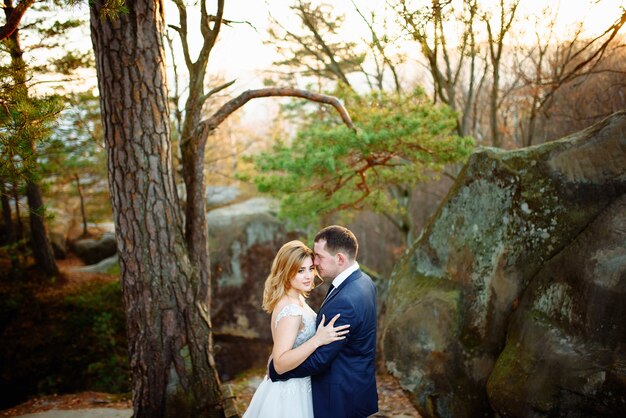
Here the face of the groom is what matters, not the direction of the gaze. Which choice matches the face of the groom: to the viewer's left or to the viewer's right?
to the viewer's left

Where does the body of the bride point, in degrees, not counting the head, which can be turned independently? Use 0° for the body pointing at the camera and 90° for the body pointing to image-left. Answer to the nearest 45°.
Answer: approximately 270°

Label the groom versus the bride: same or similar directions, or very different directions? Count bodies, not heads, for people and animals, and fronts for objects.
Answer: very different directions

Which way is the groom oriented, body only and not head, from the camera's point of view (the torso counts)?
to the viewer's left

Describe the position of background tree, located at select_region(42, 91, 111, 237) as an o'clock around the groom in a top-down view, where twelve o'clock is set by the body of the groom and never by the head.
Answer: The background tree is roughly at 2 o'clock from the groom.

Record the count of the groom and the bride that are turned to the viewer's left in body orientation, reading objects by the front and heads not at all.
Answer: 1

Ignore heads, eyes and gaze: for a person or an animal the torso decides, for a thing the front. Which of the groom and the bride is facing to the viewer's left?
the groom

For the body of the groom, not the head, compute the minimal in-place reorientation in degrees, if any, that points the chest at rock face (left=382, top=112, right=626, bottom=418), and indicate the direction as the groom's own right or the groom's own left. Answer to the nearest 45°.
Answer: approximately 135° to the groom's own right

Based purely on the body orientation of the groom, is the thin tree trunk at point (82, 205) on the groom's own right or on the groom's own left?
on the groom's own right
